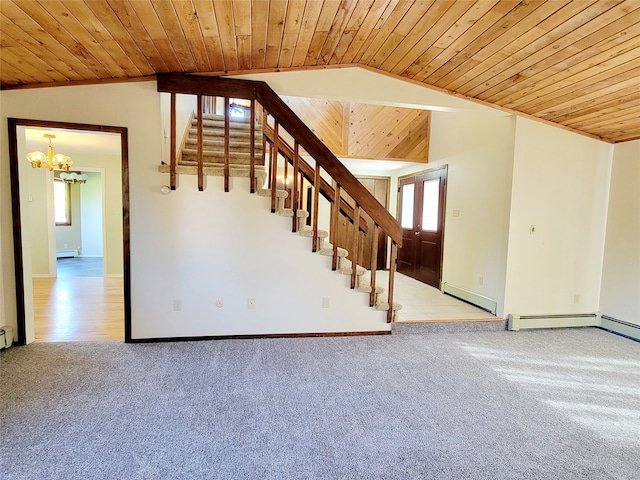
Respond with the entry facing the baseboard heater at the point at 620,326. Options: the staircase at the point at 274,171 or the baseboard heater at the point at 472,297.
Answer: the staircase

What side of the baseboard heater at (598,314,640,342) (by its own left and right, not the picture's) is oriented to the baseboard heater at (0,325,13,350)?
front

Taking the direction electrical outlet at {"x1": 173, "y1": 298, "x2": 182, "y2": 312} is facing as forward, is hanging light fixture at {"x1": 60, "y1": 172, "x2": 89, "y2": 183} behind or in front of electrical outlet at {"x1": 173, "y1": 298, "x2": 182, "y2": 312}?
behind

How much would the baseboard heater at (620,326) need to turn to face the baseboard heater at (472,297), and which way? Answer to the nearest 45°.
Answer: approximately 45° to its right

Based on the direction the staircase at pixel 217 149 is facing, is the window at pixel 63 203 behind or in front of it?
behind

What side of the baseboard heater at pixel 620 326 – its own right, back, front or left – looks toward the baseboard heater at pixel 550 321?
front

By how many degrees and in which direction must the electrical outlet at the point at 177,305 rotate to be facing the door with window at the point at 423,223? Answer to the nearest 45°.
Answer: approximately 90° to its left

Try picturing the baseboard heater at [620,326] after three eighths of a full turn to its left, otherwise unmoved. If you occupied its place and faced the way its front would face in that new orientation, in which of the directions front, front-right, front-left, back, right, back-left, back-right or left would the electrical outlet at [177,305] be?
back-right

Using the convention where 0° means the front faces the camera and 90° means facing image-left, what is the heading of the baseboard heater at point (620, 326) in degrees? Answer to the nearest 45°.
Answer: approximately 45°

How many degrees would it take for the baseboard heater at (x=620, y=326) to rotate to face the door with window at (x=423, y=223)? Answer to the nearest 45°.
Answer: approximately 45° to its right

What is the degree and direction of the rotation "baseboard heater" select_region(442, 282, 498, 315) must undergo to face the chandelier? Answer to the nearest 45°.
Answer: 0° — it already faces it

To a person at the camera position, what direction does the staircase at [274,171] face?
facing to the right of the viewer

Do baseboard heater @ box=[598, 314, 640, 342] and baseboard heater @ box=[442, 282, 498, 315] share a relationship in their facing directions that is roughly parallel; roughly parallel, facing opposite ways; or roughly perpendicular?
roughly parallel

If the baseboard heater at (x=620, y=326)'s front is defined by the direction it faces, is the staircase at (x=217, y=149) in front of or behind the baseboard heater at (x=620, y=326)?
in front

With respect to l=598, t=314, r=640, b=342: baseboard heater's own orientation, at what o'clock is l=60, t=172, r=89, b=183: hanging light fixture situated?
The hanging light fixture is roughly at 1 o'clock from the baseboard heater.

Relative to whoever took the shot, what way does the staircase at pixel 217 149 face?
facing the viewer
